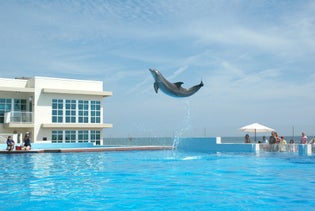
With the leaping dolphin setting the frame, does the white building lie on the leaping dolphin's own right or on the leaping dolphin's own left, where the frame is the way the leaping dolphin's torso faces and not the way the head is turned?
on the leaping dolphin's own right

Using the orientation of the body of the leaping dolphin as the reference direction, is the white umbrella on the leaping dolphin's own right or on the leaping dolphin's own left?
on the leaping dolphin's own right

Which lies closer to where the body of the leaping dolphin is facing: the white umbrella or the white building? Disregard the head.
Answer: the white building

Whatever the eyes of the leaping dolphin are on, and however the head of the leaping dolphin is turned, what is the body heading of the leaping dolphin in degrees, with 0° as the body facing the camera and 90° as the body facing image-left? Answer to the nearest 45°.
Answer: approximately 90°
